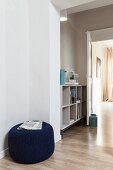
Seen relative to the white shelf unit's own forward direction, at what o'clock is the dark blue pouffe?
The dark blue pouffe is roughly at 2 o'clock from the white shelf unit.

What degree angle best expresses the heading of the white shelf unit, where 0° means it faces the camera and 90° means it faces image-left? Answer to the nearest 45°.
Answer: approximately 315°
